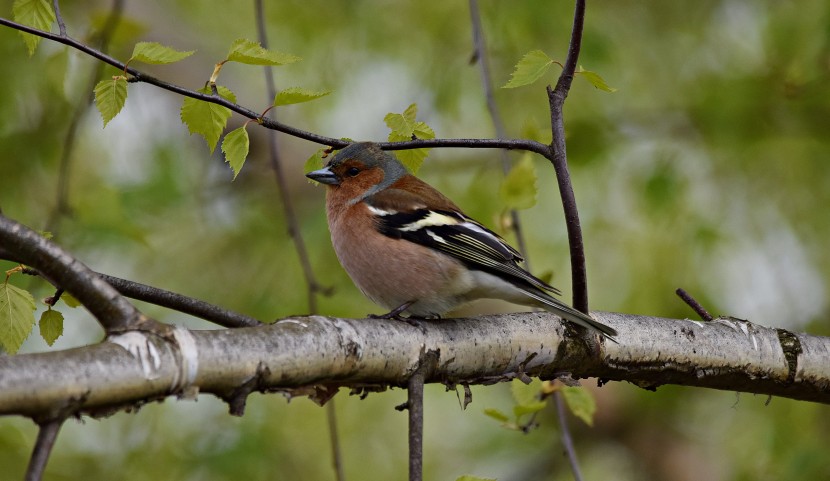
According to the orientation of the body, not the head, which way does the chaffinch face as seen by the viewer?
to the viewer's left

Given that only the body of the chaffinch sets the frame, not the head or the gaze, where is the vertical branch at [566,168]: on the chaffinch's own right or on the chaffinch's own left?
on the chaffinch's own left
